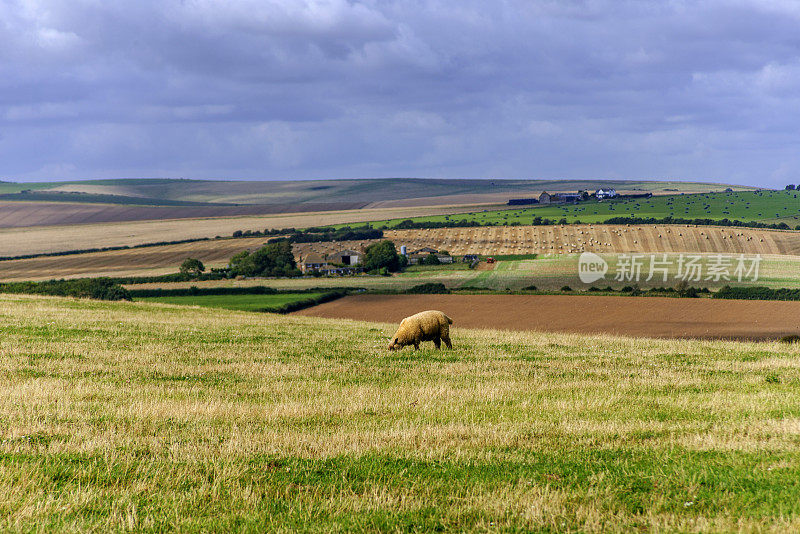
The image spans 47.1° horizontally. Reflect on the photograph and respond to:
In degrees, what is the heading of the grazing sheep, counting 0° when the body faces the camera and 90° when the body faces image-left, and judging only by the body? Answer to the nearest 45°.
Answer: approximately 90°
